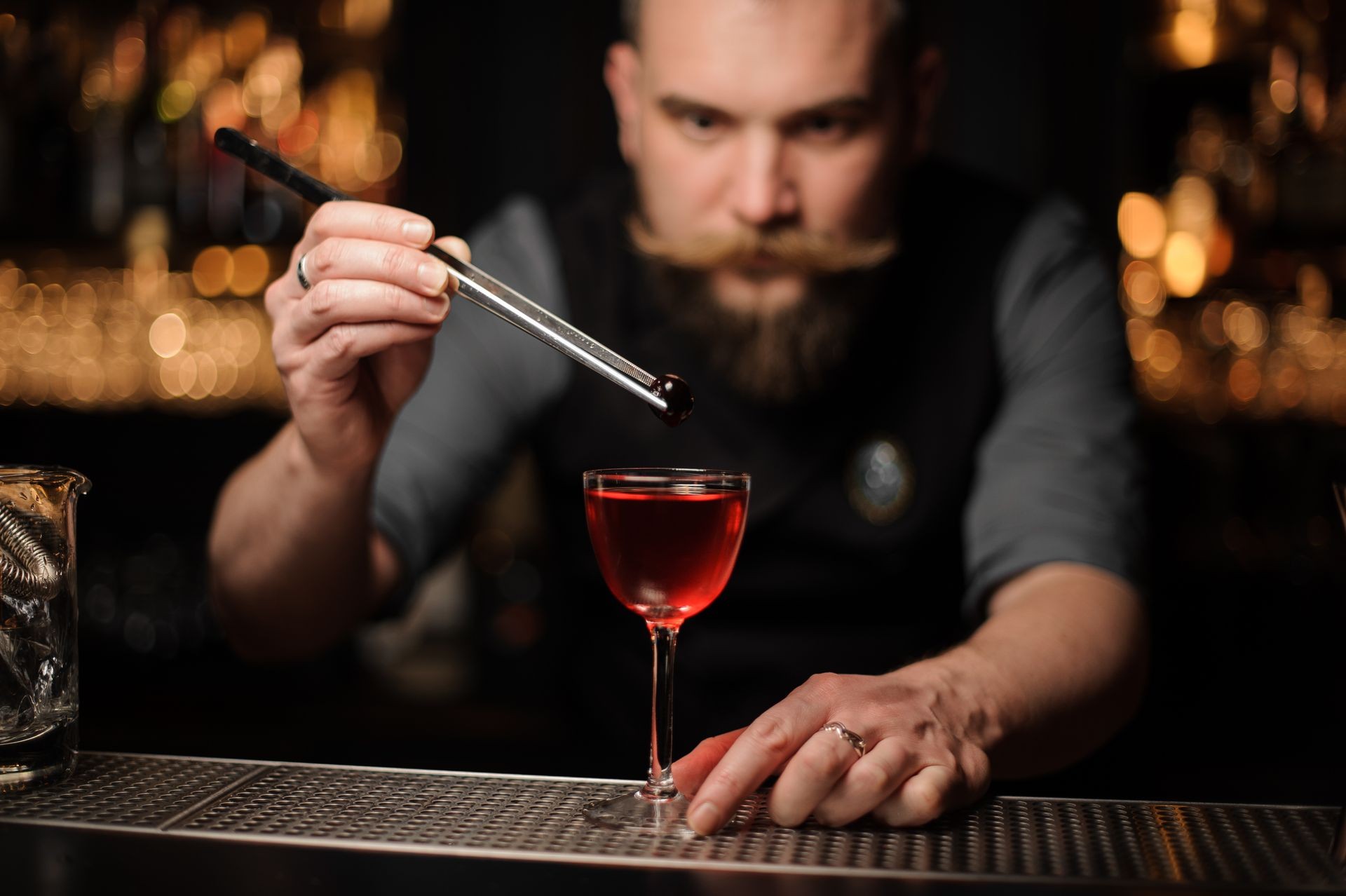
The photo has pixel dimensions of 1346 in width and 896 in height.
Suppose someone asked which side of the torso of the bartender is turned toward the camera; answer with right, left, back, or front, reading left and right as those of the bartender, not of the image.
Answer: front

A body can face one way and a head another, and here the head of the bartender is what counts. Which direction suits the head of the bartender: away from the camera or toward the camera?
toward the camera

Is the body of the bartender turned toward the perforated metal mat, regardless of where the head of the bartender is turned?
yes

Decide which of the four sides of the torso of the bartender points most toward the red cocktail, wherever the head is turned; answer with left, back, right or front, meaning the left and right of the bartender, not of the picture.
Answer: front
